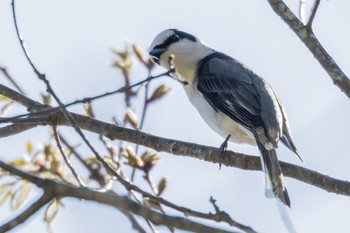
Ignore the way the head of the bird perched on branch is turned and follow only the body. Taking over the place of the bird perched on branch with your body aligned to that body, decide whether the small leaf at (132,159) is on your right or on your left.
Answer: on your left

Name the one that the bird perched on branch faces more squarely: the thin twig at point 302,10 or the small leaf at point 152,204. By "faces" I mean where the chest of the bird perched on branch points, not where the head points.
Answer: the small leaf

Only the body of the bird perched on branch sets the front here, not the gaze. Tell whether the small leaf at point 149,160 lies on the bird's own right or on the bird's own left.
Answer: on the bird's own left

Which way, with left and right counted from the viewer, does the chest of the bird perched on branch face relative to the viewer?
facing to the left of the viewer

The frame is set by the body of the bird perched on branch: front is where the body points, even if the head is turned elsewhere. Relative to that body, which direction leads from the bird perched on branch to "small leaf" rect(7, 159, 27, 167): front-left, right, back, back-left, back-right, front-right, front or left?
front-left
